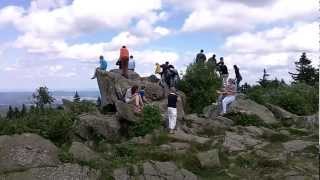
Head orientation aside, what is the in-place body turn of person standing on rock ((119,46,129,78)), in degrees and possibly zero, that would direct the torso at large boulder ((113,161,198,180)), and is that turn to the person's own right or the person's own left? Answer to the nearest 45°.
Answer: approximately 180°

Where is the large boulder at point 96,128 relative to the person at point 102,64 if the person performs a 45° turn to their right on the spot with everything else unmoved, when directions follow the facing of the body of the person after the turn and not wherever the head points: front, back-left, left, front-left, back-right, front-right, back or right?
back-left

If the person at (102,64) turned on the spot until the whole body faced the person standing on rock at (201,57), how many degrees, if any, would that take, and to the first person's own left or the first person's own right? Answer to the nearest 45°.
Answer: approximately 180°

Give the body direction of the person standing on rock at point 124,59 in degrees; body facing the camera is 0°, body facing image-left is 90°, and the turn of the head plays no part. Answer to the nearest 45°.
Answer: approximately 180°

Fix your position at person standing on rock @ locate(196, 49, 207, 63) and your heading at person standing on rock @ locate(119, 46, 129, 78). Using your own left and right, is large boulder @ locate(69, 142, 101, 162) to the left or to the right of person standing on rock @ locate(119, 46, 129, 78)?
left

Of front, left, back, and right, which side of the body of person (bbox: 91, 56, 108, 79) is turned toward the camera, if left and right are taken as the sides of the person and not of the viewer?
left

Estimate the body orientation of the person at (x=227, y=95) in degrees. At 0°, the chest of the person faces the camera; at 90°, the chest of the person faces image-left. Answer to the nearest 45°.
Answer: approximately 90°

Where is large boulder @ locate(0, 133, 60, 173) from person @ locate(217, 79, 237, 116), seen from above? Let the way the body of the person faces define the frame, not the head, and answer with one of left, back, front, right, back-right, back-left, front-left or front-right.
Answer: front-left

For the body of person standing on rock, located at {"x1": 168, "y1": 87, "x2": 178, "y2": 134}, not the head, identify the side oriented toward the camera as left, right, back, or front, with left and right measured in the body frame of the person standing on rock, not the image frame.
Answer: back

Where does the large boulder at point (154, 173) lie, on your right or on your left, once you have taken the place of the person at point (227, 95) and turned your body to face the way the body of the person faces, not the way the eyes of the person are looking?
on your left
